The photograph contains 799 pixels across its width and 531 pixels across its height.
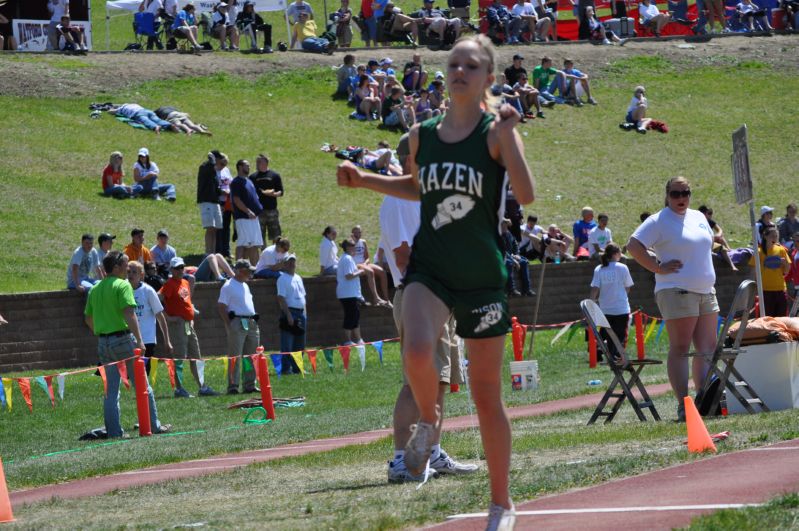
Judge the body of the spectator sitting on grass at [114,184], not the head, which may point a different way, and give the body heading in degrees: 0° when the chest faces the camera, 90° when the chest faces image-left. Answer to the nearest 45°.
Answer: approximately 315°

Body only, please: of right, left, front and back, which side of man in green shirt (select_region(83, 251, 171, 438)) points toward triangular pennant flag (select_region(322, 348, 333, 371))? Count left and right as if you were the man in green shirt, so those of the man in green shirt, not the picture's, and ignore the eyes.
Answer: front

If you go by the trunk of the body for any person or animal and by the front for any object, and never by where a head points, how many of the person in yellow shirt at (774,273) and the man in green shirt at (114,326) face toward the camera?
1

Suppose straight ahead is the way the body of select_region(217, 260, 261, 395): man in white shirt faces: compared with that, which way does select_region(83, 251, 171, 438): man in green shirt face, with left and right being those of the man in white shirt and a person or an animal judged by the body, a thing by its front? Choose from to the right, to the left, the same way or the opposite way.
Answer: to the left

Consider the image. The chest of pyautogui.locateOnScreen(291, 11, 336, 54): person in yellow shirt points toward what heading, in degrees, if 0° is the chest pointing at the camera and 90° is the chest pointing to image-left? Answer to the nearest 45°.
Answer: approximately 315°

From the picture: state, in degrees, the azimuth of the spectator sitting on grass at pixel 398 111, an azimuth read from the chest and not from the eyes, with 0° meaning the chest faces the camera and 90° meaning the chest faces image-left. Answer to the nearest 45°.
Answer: approximately 315°

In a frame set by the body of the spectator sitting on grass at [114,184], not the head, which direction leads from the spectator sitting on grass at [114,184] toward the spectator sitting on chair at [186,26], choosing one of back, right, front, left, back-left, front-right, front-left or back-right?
back-left

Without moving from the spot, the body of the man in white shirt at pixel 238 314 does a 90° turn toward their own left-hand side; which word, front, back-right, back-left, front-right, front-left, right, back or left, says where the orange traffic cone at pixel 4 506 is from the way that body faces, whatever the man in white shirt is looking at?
back-right

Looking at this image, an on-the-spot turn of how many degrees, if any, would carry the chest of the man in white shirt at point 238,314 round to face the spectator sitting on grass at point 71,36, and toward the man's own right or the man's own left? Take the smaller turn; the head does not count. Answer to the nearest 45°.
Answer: approximately 135° to the man's own left

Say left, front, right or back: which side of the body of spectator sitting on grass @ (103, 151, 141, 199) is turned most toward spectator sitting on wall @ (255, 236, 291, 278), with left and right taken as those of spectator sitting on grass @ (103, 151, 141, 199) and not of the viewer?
front

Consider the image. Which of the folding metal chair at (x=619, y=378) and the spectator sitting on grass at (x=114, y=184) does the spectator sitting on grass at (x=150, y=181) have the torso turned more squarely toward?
the folding metal chair

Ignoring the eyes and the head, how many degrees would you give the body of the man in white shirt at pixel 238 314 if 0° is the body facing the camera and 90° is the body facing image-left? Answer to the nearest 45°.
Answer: approximately 315°

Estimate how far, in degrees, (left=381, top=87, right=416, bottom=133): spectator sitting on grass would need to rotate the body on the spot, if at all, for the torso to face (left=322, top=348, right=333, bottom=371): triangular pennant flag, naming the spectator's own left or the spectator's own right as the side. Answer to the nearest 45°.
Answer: approximately 45° to the spectator's own right
